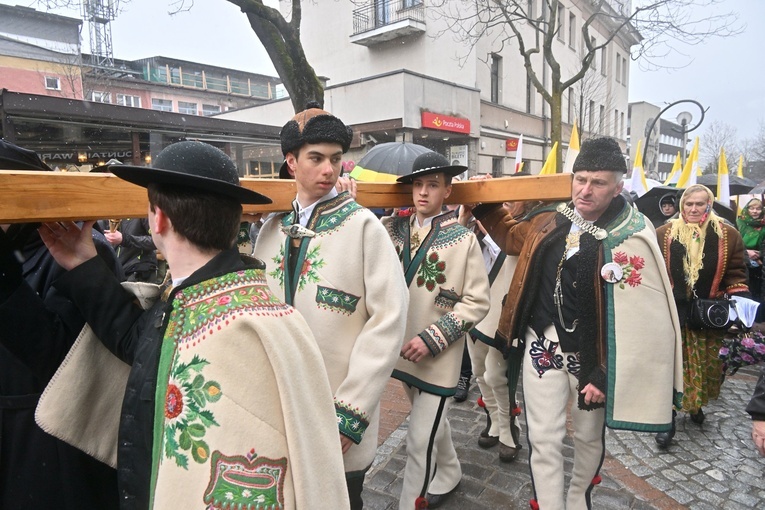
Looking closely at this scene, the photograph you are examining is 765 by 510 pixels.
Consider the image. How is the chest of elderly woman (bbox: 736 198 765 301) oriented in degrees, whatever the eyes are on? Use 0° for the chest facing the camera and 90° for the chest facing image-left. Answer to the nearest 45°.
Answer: approximately 0°

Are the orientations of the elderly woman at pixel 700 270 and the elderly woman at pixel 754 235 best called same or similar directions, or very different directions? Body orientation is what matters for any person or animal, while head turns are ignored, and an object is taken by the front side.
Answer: same or similar directions

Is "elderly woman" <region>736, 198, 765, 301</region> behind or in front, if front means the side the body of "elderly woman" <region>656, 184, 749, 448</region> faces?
behind

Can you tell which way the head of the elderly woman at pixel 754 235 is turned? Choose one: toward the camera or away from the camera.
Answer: toward the camera

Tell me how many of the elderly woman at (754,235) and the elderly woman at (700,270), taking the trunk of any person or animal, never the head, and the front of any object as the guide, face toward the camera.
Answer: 2

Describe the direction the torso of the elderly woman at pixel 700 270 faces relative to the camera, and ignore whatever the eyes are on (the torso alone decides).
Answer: toward the camera
